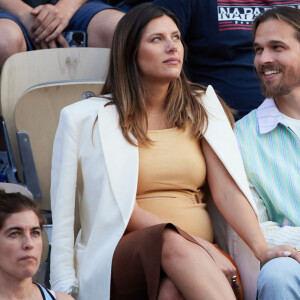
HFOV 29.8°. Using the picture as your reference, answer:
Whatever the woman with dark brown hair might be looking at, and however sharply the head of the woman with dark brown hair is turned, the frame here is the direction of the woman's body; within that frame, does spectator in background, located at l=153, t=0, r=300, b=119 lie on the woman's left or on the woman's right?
on the woman's left

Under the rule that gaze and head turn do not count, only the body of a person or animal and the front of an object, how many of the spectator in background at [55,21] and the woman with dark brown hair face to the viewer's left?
0

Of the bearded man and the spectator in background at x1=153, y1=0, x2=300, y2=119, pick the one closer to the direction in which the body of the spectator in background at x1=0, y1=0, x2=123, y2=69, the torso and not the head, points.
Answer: the bearded man

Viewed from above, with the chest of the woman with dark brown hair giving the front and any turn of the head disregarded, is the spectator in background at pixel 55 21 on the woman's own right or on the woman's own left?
on the woman's own left

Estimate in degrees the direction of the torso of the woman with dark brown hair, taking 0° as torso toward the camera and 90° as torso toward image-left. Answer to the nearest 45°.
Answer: approximately 315°

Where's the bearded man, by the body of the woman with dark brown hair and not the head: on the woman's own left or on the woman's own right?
on the woman's own left

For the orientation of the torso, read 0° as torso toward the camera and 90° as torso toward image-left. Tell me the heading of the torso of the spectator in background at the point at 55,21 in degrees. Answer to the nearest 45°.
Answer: approximately 0°

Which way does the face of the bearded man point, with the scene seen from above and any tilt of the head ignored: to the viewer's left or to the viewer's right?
to the viewer's left

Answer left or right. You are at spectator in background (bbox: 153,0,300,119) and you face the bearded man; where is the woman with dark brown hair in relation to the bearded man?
right

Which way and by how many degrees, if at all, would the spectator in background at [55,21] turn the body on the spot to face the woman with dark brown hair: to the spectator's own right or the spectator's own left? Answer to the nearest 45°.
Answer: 0° — they already face them
